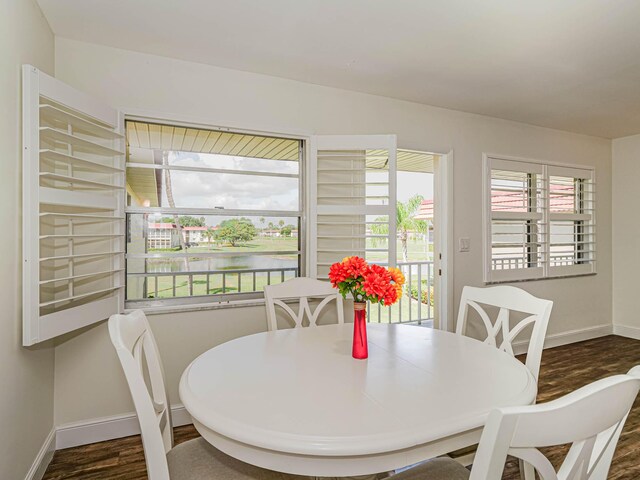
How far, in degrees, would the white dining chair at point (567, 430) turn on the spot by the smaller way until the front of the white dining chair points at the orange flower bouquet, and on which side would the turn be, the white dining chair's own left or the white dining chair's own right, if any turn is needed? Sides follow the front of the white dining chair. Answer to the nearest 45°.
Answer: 0° — it already faces it

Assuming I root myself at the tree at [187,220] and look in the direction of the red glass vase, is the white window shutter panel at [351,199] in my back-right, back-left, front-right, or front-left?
front-left

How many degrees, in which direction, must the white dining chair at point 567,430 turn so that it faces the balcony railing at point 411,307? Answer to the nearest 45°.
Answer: approximately 45° to its right

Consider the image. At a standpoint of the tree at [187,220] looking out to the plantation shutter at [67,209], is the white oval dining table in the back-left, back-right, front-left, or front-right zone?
front-left

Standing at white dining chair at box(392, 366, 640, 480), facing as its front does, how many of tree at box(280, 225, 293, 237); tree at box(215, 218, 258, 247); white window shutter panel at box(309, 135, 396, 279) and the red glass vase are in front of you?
4

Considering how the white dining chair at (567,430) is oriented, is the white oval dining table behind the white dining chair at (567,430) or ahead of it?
ahead

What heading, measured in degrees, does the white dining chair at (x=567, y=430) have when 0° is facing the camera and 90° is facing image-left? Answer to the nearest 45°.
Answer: approximately 135°

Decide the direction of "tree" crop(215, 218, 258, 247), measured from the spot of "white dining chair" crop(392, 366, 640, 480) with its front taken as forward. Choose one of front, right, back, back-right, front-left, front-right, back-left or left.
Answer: front

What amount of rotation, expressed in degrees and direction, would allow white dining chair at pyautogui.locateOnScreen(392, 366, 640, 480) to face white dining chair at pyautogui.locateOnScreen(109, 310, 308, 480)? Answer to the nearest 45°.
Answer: approximately 45° to its left

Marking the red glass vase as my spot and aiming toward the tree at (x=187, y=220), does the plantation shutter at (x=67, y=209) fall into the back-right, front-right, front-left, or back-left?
front-left

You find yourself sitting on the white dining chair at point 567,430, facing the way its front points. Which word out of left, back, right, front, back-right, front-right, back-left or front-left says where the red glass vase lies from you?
front

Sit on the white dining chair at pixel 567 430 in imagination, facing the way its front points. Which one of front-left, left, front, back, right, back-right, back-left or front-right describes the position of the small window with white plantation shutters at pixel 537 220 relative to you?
front-right

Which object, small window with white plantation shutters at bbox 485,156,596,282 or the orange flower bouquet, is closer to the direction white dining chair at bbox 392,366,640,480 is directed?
the orange flower bouquet

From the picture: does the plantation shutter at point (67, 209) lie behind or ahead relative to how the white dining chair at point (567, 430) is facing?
ahead

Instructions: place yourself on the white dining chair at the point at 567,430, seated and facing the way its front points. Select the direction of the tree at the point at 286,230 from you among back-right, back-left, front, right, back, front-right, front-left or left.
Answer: front
